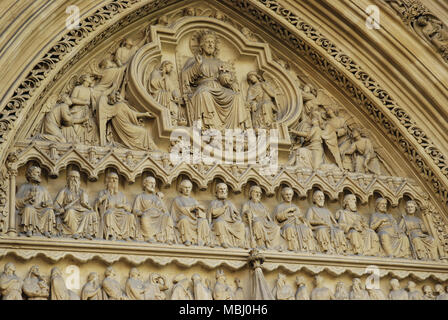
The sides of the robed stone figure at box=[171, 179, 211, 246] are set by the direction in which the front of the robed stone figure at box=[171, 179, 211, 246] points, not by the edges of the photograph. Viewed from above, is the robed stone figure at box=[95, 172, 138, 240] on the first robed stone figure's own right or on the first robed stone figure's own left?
on the first robed stone figure's own right

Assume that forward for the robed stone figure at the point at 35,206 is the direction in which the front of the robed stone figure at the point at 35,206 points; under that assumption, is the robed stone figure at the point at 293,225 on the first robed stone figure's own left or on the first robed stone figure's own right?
on the first robed stone figure's own left

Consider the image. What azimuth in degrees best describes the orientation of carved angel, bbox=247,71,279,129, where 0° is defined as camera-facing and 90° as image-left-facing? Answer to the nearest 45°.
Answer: approximately 45°

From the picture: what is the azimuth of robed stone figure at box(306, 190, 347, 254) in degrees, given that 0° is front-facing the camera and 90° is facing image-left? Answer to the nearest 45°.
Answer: approximately 315°

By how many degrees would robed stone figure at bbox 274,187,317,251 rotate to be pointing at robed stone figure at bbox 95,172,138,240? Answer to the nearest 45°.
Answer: approximately 90° to its right

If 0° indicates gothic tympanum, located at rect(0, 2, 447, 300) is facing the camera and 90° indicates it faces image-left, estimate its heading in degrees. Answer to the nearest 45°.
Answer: approximately 0°
